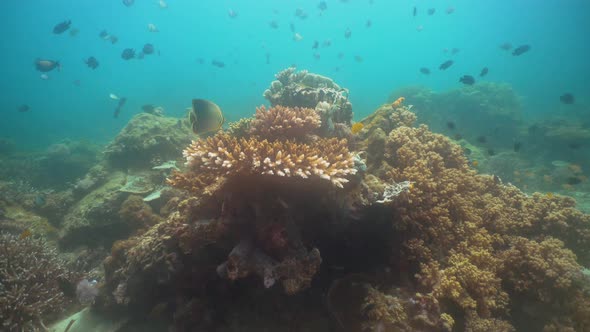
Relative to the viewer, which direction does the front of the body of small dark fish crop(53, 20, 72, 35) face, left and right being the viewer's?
facing to the left of the viewer

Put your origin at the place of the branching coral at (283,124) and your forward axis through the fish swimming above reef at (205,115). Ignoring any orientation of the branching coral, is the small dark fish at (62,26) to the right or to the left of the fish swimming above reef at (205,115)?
right
